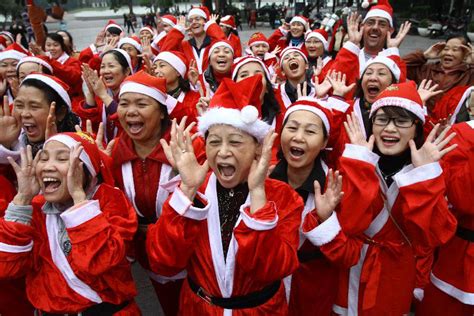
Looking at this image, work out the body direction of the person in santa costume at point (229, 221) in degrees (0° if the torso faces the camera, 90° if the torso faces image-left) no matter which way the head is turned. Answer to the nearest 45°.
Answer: approximately 0°

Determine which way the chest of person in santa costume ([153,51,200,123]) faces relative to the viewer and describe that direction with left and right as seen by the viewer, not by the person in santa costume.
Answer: facing the viewer and to the left of the viewer

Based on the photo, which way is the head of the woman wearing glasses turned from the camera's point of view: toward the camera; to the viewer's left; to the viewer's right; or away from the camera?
toward the camera

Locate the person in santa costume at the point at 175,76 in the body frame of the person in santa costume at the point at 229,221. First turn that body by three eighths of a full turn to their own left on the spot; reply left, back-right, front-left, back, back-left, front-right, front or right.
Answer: front-left

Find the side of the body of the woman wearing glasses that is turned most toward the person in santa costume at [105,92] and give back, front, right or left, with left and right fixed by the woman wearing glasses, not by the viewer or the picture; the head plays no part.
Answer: right

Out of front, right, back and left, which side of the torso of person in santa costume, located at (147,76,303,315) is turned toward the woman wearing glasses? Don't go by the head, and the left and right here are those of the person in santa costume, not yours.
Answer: left

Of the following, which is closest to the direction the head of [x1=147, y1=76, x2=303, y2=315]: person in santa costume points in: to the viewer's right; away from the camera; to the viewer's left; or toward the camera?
toward the camera

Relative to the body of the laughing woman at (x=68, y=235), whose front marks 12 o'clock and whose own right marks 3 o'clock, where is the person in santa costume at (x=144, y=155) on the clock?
The person in santa costume is roughly at 6 o'clock from the laughing woman.

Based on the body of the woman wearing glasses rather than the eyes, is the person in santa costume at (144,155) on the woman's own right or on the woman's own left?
on the woman's own right

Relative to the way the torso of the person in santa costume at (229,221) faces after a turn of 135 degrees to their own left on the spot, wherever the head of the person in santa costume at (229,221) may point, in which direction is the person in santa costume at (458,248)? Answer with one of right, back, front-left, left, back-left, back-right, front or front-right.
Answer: front-right

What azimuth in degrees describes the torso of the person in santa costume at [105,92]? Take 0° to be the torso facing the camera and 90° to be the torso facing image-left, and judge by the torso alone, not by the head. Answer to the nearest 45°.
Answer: approximately 45°

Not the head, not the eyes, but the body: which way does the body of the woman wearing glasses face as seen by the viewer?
toward the camera

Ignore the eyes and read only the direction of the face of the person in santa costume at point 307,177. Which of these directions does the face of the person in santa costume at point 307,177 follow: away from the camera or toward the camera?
toward the camera

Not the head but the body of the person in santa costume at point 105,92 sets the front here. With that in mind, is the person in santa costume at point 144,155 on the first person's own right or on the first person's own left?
on the first person's own left

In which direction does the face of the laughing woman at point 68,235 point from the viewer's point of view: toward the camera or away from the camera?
toward the camera

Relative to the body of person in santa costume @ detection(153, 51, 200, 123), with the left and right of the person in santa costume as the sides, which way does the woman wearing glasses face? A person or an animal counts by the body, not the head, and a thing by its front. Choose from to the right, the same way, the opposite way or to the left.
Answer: the same way

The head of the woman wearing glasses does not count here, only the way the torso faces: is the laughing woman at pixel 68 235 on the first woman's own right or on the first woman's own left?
on the first woman's own right

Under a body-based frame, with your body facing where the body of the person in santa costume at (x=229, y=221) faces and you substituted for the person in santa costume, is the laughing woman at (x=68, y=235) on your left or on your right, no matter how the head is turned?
on your right
